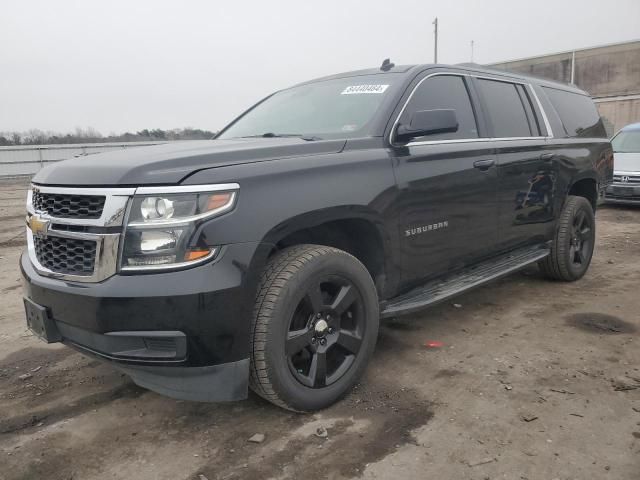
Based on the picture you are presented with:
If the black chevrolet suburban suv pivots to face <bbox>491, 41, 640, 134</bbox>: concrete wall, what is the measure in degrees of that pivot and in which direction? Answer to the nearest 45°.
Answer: approximately 180°

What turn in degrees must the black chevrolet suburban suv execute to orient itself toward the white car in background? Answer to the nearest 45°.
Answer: approximately 180°

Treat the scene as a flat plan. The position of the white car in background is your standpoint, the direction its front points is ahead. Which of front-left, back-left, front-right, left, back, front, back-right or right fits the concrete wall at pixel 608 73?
back

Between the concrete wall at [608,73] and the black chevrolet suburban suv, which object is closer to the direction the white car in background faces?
the black chevrolet suburban suv

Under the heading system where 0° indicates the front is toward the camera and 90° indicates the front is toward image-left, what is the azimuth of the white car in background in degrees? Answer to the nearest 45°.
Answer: approximately 0°

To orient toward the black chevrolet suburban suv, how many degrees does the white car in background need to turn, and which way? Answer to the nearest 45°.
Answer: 0° — it already faces it
